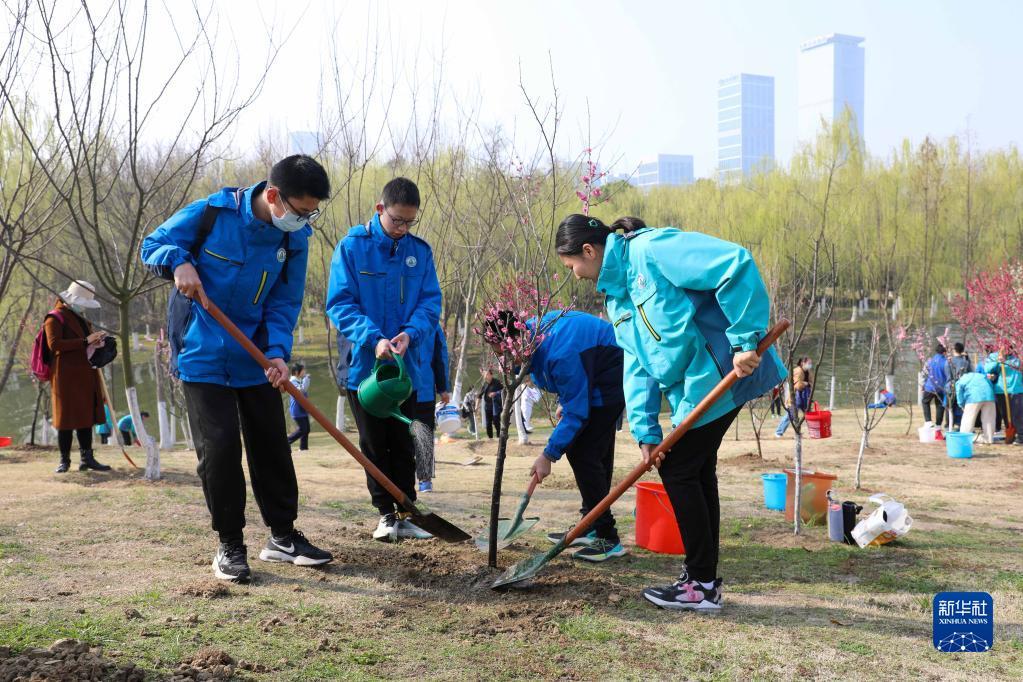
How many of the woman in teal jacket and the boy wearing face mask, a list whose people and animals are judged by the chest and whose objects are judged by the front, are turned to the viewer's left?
1

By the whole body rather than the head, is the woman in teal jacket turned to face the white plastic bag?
no

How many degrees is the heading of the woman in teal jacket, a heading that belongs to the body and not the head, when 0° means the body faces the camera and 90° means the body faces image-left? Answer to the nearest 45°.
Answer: approximately 90°

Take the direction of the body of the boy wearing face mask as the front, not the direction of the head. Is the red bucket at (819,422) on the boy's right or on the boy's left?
on the boy's left

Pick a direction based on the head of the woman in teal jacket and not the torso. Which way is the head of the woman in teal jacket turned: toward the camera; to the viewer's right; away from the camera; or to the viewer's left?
to the viewer's left

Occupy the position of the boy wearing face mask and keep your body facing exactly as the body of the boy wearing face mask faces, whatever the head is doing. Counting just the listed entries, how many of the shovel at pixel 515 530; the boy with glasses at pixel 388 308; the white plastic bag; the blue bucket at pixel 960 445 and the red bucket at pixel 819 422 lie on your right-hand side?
0

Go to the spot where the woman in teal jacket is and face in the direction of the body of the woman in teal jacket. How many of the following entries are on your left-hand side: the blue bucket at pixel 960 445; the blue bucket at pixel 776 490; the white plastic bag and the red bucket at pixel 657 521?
0

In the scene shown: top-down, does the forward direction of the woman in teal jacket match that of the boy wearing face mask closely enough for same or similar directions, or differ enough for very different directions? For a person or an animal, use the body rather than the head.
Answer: very different directions

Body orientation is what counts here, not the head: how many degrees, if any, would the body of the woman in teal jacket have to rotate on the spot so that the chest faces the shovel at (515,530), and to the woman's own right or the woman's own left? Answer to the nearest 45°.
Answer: approximately 45° to the woman's own right

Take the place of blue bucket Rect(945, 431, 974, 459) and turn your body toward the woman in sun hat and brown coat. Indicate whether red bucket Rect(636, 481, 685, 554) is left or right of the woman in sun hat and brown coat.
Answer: left

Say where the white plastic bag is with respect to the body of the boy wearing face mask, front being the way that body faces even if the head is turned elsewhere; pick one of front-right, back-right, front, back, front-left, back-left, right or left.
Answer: front-left

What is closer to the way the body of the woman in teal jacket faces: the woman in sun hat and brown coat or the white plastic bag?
the woman in sun hat and brown coat
